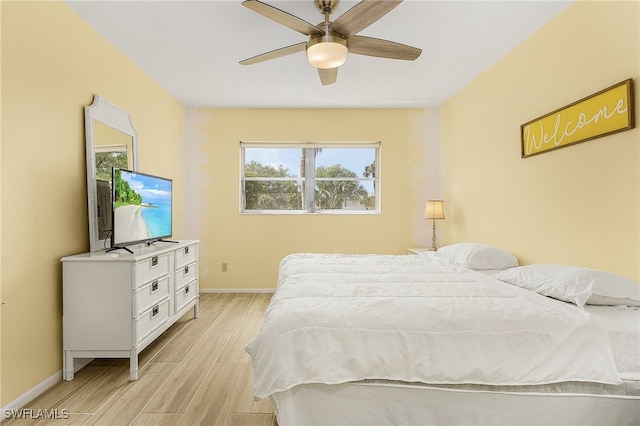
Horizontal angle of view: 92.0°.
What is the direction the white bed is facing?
to the viewer's left

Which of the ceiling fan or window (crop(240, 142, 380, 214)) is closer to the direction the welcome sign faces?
the ceiling fan

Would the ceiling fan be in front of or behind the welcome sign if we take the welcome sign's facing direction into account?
in front

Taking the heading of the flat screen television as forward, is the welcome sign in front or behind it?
in front

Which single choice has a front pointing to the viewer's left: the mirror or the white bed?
the white bed

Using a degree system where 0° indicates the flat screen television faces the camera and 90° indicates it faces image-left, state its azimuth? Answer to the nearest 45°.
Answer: approximately 315°

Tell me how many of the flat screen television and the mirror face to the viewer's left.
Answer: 0

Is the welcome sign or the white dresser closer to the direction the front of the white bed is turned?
the white dresser

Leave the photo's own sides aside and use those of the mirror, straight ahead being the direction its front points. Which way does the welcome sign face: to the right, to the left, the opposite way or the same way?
the opposite way

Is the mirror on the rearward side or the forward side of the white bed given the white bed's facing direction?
on the forward side

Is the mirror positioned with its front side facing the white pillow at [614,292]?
yes

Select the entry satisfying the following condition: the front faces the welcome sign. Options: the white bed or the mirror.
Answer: the mirror

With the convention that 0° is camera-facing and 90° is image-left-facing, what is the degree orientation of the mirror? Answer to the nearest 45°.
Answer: approximately 315°

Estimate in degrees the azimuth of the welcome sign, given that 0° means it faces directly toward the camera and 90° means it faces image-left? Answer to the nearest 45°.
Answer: approximately 45°
